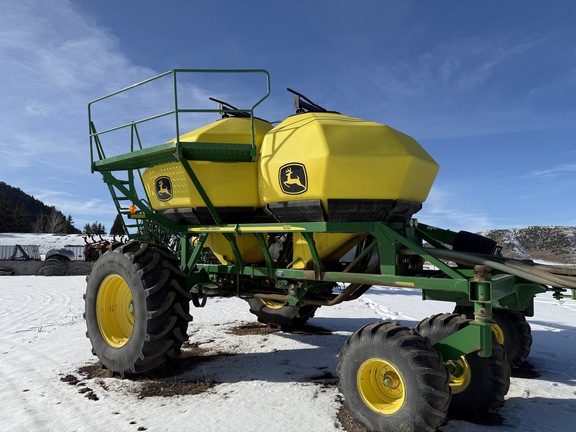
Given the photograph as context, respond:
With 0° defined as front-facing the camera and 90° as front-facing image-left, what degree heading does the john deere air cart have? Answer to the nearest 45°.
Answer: approximately 315°
